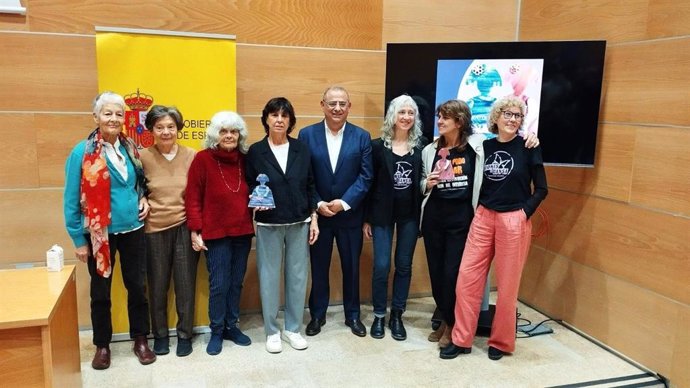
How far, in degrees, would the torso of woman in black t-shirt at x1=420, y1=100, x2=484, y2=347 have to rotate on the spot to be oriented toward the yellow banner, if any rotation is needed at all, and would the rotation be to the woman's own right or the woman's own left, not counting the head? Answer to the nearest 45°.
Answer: approximately 90° to the woman's own right

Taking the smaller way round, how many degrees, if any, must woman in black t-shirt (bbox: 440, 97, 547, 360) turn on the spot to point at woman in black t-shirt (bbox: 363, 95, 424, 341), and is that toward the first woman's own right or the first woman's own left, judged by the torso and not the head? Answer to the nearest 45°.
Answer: approximately 45° to the first woman's own right

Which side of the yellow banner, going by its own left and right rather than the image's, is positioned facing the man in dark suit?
left

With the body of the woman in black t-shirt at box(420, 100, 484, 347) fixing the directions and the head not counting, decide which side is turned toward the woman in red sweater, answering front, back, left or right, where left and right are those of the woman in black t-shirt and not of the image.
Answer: right

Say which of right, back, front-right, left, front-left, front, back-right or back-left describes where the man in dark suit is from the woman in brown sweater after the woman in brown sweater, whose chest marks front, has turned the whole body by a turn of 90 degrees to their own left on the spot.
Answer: front

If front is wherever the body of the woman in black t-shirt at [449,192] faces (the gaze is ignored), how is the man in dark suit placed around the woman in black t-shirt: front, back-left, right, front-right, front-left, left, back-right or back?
right
